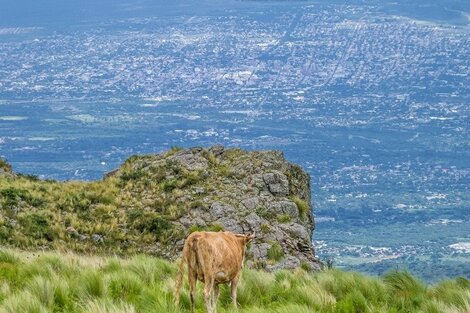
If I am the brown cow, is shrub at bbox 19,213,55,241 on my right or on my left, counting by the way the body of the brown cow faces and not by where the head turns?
on my left

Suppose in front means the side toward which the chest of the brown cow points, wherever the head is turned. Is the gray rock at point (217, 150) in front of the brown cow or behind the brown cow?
in front

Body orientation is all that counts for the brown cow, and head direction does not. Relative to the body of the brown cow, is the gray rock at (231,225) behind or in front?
in front

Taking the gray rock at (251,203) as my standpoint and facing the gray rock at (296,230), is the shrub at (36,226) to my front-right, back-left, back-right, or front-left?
back-right

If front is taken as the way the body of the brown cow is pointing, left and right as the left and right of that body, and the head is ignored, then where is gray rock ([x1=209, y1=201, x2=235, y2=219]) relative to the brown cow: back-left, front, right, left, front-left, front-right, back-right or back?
front-left

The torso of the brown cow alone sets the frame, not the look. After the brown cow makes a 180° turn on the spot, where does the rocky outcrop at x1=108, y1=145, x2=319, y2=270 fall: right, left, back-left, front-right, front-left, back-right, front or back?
back-right

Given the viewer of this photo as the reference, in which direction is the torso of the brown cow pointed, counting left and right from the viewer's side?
facing away from the viewer and to the right of the viewer
